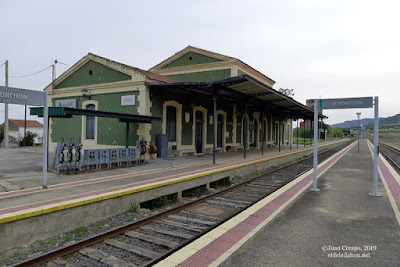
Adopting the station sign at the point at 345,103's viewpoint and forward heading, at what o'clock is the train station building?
The train station building is roughly at 4 o'clock from the station sign.

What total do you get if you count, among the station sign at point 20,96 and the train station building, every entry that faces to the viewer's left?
0

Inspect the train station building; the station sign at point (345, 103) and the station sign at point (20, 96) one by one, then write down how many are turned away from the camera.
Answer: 0

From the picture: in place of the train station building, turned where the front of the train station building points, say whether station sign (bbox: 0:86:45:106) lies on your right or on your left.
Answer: on your right

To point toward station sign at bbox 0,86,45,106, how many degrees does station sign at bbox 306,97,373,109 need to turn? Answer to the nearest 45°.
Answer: approximately 45° to its right

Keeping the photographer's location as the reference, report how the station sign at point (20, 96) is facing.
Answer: facing the viewer and to the right of the viewer

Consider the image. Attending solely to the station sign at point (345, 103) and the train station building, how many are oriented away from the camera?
0

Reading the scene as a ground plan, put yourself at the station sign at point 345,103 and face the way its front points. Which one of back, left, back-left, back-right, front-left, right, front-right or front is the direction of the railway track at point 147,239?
front-right

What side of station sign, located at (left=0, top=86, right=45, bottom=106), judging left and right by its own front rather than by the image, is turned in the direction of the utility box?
left

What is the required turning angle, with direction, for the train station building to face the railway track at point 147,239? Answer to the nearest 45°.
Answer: approximately 45° to its right

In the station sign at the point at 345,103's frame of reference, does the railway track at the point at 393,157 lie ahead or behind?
behind

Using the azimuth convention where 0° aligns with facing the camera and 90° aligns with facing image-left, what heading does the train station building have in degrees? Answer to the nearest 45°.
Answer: approximately 315°

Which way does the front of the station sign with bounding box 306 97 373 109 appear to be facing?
toward the camera

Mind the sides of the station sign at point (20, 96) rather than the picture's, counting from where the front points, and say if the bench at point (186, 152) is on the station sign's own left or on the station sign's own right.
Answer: on the station sign's own left

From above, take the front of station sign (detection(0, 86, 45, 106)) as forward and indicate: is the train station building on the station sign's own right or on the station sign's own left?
on the station sign's own left
